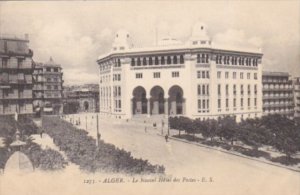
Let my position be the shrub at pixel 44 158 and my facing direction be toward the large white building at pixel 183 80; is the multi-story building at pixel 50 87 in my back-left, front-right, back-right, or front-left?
front-left
